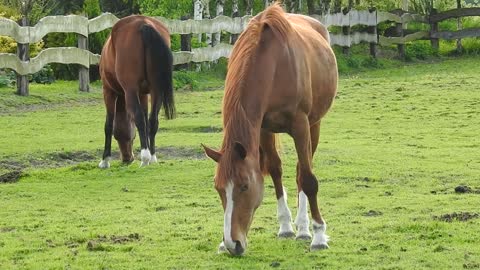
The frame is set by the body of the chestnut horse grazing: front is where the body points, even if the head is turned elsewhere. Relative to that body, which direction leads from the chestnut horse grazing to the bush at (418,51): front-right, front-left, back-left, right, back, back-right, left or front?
back-right

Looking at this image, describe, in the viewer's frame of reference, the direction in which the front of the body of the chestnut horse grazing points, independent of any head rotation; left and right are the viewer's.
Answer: facing the viewer and to the left of the viewer

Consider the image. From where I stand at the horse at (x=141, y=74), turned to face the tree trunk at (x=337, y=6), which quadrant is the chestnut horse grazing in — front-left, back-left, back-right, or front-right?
back-right

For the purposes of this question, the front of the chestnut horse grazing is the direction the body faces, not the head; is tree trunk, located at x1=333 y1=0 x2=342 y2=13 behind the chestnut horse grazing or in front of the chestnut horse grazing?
behind

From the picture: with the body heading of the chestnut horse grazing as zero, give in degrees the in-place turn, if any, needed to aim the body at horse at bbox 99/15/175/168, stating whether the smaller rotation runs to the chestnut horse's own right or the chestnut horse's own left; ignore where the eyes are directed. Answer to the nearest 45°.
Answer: approximately 135° to the chestnut horse's own right

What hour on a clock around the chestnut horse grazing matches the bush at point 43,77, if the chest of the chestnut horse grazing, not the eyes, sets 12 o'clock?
The bush is roughly at 4 o'clock from the chestnut horse grazing.

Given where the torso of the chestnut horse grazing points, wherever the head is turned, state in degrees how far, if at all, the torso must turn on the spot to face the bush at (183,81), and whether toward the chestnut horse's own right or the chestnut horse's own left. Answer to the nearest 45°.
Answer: approximately 135° to the chestnut horse's own right
